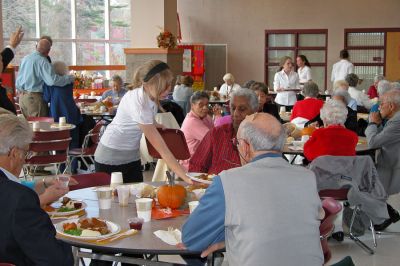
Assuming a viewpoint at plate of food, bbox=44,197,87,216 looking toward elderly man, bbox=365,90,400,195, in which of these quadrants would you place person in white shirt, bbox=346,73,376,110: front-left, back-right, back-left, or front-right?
front-left

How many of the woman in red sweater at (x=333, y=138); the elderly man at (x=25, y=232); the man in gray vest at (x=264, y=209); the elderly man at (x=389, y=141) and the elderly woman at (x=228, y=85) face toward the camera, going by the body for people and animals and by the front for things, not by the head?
1

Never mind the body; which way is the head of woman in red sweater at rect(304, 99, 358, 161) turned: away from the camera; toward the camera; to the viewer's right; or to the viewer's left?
away from the camera

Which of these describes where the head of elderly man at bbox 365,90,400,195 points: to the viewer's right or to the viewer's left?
to the viewer's left

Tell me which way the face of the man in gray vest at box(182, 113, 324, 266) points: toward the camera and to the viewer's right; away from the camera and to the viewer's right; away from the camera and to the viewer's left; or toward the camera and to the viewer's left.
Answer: away from the camera and to the viewer's left

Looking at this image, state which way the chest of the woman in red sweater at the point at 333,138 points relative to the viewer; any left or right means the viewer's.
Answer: facing away from the viewer

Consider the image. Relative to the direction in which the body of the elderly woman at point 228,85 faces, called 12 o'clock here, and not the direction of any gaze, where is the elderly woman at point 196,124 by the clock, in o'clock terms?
the elderly woman at point 196,124 is roughly at 12 o'clock from the elderly woman at point 228,85.

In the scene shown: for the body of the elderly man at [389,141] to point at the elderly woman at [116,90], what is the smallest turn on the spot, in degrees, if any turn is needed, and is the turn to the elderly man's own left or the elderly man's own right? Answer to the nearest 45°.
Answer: approximately 45° to the elderly man's own right

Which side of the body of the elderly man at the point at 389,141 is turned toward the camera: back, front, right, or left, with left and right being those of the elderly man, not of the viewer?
left

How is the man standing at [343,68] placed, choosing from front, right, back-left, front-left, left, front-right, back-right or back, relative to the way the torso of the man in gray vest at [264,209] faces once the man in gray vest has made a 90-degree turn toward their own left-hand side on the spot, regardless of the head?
back-right

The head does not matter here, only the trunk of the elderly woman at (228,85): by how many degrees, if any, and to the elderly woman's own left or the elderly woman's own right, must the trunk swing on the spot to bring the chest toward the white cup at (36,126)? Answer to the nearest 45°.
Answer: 0° — they already face it

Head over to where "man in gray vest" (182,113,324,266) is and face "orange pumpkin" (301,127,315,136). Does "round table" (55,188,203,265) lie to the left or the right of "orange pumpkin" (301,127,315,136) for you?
left

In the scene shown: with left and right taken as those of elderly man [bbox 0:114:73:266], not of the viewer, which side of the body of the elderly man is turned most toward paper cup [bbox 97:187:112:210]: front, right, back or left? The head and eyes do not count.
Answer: front

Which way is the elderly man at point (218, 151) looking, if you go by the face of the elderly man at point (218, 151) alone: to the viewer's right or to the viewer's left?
to the viewer's left
